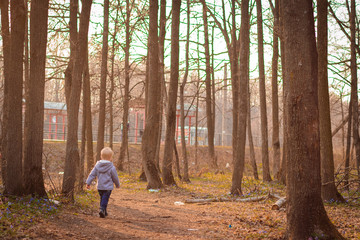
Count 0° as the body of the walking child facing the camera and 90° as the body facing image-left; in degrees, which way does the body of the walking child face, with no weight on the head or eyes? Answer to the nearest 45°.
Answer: approximately 180°
